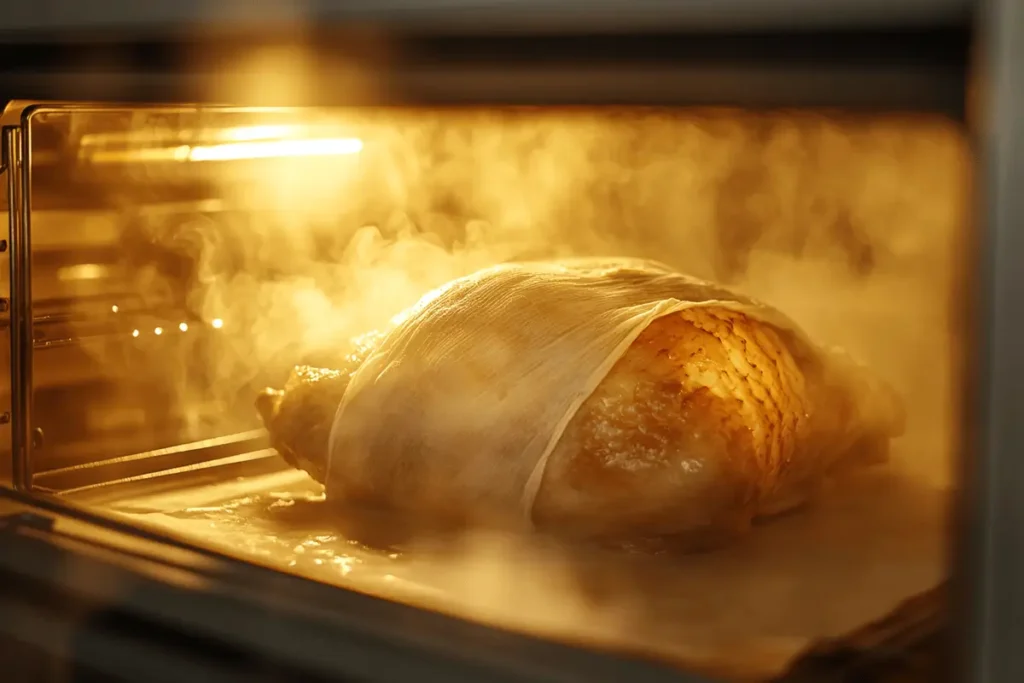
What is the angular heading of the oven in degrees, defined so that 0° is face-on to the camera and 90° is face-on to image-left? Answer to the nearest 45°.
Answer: approximately 0°
